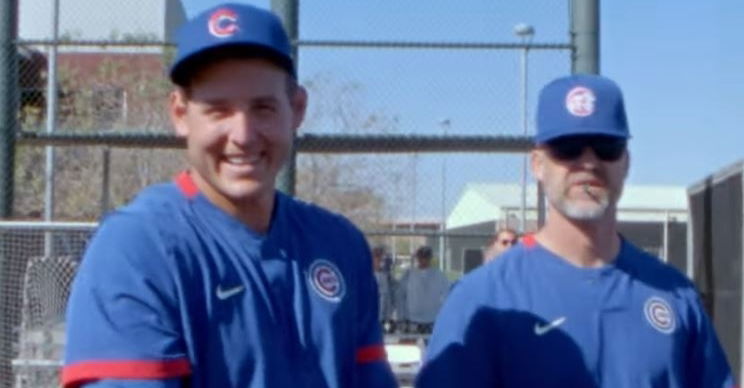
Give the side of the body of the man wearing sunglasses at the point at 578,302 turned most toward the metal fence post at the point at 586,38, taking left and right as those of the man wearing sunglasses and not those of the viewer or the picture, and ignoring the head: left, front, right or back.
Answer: back

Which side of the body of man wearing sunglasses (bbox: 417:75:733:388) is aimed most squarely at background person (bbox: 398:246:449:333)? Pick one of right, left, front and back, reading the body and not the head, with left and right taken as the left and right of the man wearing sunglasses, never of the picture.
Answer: back

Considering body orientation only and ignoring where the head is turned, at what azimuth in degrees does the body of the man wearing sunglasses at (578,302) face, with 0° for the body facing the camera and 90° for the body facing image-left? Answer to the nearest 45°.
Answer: approximately 0°

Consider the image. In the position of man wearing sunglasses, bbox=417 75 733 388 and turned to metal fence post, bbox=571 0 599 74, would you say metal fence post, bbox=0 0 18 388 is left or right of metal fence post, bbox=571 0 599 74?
left
